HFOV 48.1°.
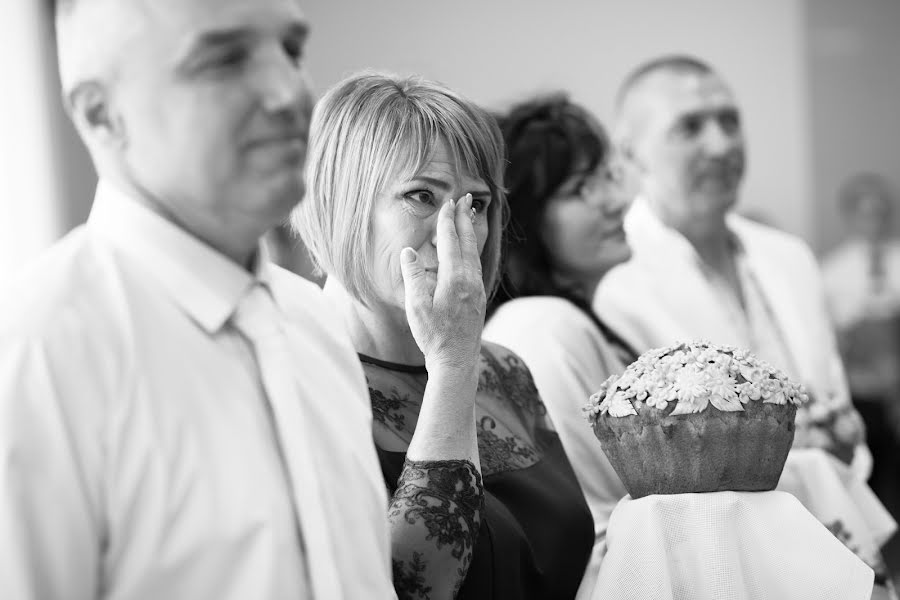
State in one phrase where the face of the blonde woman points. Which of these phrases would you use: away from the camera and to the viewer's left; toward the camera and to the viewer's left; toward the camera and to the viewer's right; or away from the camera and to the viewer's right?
toward the camera and to the viewer's right

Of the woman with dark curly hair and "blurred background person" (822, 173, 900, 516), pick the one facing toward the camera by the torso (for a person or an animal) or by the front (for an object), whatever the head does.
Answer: the blurred background person

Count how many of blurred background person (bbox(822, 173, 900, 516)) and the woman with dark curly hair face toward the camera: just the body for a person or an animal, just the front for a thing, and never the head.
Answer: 1

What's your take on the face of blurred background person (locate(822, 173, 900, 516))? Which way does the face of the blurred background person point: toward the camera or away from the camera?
toward the camera

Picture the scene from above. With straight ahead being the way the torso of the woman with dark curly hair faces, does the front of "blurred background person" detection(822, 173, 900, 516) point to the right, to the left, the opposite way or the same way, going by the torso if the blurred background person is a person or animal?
to the right

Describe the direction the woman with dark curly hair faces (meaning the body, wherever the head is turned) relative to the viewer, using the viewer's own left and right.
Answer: facing to the right of the viewer

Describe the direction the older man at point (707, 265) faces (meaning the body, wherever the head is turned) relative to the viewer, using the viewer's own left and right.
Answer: facing the viewer and to the right of the viewer

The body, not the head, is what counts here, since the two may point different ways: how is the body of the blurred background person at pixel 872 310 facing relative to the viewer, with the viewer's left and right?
facing the viewer
